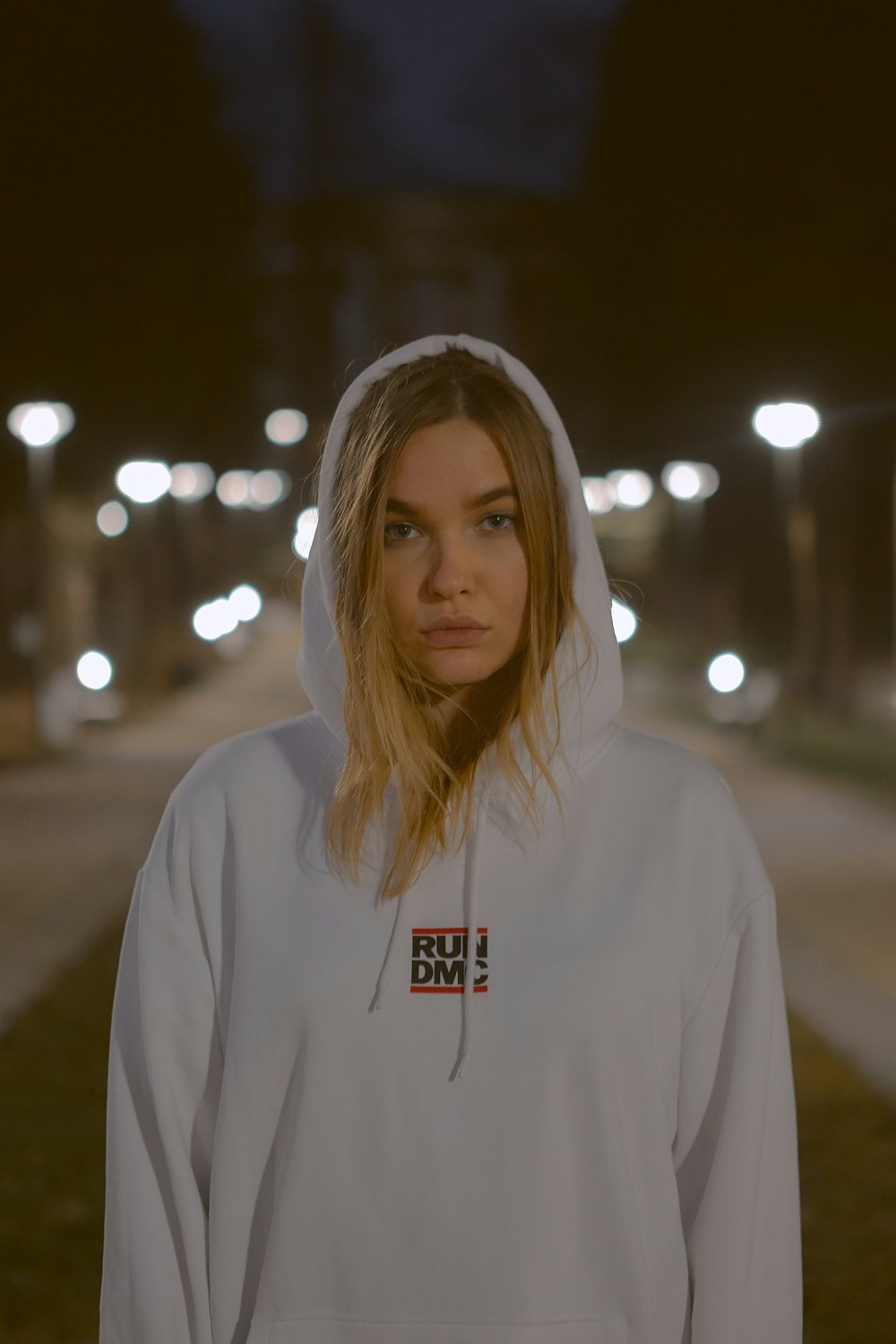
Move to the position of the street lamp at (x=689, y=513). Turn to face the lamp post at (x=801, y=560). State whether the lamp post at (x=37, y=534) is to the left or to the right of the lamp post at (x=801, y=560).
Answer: right

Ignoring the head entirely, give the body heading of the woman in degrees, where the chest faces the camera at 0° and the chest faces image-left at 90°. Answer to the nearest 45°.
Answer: approximately 0°

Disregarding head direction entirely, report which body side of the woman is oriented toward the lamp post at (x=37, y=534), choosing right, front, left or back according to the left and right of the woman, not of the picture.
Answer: back

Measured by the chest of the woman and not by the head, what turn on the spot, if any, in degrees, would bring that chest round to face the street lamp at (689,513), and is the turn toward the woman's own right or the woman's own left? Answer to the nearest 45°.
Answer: approximately 180°

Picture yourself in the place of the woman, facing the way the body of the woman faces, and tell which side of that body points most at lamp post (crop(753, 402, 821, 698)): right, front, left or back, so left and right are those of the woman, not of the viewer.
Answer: back
